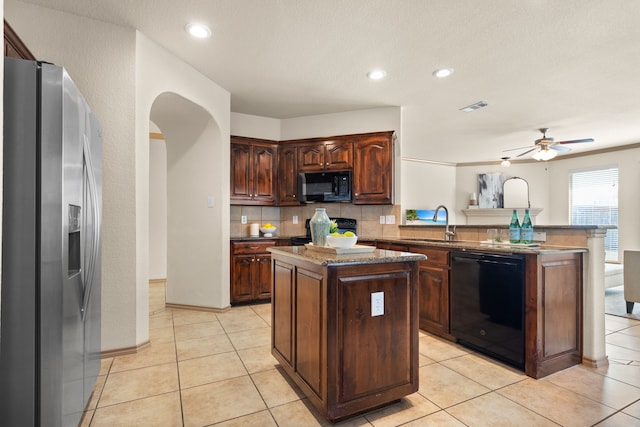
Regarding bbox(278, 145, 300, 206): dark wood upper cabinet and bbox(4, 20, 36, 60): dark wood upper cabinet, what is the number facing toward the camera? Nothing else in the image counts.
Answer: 1

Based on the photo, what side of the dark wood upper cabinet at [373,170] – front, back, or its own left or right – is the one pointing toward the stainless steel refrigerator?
front

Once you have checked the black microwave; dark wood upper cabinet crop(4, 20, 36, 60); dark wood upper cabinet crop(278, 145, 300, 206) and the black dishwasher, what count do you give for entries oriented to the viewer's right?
1

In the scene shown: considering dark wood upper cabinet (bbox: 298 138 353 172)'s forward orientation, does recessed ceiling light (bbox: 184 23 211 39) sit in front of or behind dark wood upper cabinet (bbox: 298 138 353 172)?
in front

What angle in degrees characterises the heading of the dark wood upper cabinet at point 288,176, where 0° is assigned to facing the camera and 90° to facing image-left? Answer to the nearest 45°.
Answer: approximately 0°

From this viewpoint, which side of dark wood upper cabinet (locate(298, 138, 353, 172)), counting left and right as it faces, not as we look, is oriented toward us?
front

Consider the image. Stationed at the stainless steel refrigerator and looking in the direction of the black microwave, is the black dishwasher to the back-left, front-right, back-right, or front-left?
front-right

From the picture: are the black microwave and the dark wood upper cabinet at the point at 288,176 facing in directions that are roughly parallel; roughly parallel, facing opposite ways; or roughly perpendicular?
roughly parallel

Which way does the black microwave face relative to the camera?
toward the camera

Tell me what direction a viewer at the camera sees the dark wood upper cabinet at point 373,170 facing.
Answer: facing the viewer and to the left of the viewer

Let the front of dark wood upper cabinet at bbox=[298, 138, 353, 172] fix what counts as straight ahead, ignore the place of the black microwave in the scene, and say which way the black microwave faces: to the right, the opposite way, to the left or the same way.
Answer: the same way

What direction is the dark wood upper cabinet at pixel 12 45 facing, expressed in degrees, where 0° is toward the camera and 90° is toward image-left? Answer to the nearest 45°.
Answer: approximately 270°

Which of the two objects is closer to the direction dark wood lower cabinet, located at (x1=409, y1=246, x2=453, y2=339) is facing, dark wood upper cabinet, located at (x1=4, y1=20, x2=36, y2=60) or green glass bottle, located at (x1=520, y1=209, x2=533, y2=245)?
the dark wood upper cabinet

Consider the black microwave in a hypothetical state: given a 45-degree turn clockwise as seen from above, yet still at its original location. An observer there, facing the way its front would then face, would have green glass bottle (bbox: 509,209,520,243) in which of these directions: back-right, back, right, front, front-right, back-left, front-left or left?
left
